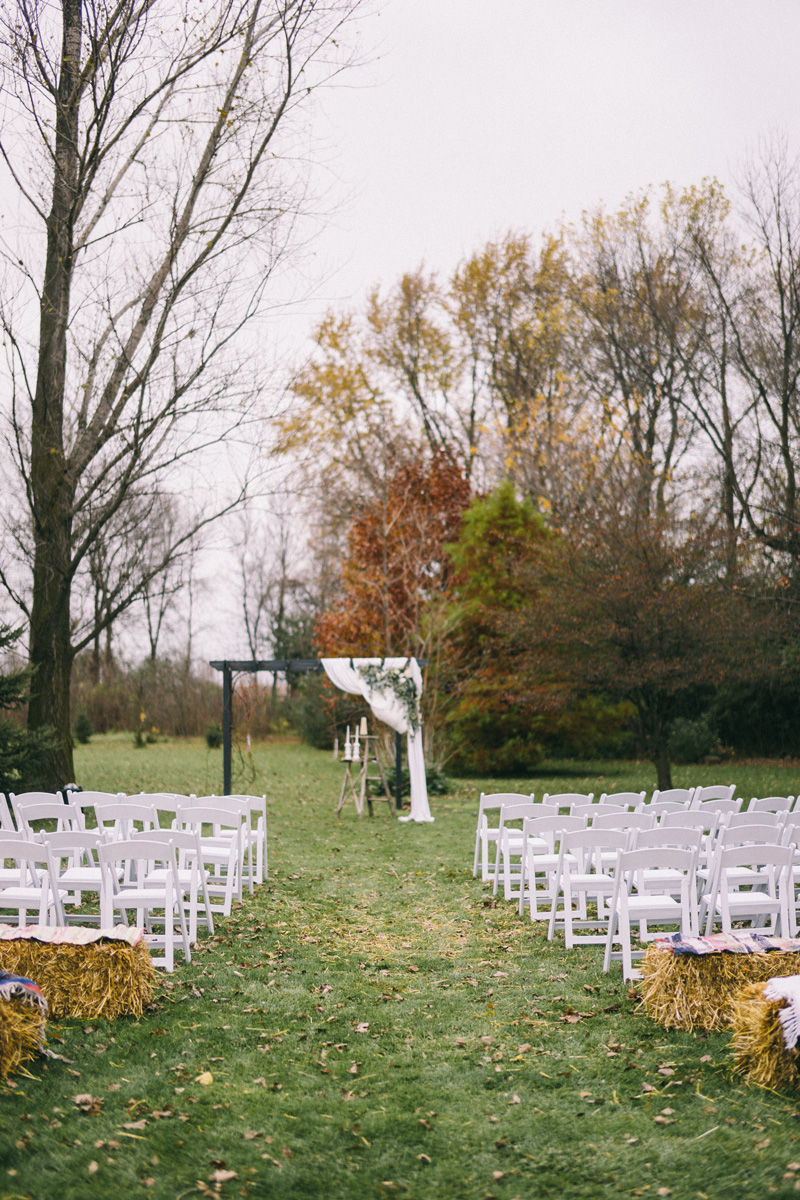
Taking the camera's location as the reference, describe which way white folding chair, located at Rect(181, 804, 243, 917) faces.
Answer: facing away from the viewer

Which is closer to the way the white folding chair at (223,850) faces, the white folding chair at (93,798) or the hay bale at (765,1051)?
the white folding chair

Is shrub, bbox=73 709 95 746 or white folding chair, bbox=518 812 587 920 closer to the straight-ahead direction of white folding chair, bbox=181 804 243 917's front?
the shrub

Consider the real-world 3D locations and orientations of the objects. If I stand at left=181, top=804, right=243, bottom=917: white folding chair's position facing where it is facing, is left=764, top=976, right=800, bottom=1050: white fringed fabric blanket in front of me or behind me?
behind

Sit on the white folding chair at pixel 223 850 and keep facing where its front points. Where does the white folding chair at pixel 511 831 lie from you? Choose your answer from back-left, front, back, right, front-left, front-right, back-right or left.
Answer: right

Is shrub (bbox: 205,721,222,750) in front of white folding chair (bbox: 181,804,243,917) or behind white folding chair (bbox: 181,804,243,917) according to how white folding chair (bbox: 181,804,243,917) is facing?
in front

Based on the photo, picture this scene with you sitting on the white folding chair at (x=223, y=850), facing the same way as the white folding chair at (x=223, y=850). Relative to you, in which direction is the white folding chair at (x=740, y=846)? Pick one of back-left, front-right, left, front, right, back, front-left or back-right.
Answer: back-right

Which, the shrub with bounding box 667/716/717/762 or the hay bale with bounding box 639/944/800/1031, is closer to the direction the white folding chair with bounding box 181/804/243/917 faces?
the shrub

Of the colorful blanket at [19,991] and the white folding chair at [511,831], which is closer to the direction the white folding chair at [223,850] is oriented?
the white folding chair

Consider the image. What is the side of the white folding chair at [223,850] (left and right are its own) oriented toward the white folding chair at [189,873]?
back

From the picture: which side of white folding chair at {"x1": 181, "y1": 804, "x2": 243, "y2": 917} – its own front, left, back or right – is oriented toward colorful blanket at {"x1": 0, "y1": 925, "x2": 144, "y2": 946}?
back
